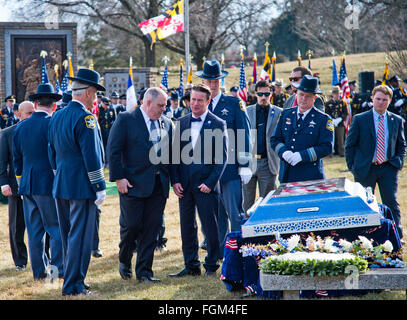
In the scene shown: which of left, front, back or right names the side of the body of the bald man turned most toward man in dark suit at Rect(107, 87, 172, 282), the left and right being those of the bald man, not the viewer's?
front

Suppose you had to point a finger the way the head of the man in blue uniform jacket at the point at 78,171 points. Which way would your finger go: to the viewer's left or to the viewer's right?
to the viewer's right

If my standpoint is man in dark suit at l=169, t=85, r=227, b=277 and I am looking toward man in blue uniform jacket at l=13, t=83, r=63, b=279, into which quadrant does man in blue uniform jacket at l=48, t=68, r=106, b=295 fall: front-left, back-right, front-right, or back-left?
front-left

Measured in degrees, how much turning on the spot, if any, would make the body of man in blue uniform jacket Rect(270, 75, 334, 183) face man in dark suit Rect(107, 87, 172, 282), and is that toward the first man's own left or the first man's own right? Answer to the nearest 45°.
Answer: approximately 45° to the first man's own right

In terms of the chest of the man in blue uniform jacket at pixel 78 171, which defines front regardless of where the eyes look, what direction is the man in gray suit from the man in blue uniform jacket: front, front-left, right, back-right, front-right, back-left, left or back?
front

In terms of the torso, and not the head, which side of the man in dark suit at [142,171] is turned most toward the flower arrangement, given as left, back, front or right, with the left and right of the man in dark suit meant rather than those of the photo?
front

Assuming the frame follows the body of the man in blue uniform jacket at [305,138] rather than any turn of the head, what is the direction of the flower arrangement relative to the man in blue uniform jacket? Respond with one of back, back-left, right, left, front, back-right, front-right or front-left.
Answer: front-left

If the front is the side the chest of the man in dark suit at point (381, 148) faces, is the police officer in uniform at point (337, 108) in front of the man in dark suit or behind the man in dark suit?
behind

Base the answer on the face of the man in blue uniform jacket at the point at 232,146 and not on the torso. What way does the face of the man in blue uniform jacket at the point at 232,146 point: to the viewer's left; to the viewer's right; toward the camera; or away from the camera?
toward the camera

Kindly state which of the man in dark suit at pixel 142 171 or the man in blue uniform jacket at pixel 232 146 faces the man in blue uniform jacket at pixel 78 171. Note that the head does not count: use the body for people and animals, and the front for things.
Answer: the man in blue uniform jacket at pixel 232 146

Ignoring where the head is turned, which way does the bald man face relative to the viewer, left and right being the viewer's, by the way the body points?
facing the viewer and to the right of the viewer

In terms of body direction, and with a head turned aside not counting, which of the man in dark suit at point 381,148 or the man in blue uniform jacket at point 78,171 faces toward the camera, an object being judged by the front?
the man in dark suit

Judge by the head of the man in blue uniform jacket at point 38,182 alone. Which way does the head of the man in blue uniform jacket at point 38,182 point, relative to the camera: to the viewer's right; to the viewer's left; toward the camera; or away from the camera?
away from the camera

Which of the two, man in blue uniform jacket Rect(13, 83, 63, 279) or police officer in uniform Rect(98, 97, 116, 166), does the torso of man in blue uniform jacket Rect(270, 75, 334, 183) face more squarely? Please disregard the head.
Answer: the man in blue uniform jacket

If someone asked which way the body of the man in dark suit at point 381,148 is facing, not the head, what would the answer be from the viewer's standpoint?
toward the camera
